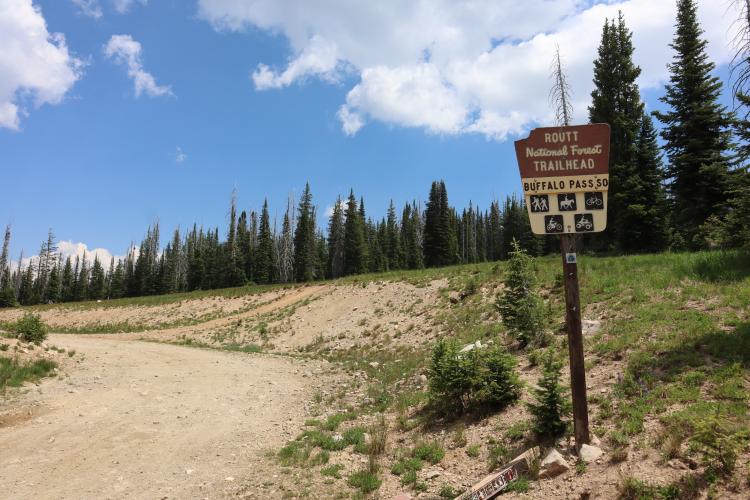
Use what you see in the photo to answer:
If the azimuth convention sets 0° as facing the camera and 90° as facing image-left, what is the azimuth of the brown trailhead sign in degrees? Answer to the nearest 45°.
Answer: approximately 0°

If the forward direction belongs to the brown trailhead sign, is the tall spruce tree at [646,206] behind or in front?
behind

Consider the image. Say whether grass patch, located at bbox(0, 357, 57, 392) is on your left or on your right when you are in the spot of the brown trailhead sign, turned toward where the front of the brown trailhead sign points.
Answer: on your right

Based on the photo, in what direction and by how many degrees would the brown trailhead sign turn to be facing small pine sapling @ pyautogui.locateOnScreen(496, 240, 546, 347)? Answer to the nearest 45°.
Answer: approximately 180°

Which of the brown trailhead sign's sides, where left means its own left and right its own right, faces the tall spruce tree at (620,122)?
back

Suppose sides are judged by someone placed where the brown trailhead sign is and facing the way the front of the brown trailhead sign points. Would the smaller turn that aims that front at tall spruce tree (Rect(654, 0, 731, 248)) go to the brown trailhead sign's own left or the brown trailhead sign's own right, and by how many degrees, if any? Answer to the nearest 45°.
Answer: approximately 180°

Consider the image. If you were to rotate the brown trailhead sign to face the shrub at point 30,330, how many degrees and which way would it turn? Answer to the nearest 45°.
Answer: approximately 90° to its right
